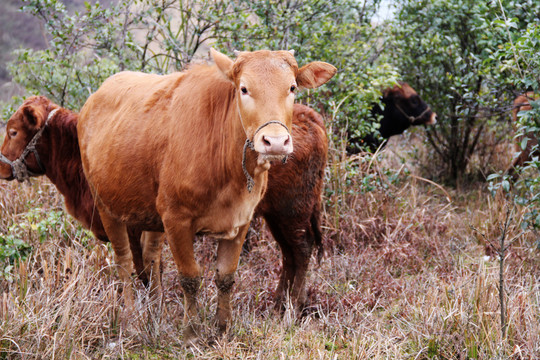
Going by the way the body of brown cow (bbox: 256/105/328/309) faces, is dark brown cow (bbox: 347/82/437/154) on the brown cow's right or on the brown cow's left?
on the brown cow's right

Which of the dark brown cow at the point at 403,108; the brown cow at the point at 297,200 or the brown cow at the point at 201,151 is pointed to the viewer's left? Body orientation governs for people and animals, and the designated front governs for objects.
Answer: the brown cow at the point at 297,200

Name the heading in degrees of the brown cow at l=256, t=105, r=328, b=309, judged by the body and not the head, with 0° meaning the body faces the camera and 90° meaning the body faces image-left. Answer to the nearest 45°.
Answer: approximately 90°

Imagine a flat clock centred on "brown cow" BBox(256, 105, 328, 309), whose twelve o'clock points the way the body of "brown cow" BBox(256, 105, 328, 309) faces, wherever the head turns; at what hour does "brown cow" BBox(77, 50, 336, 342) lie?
"brown cow" BBox(77, 50, 336, 342) is roughly at 10 o'clock from "brown cow" BBox(256, 105, 328, 309).

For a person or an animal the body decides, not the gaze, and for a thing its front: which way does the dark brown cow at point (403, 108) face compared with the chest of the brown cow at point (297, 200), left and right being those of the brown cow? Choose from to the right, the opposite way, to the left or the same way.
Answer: the opposite way

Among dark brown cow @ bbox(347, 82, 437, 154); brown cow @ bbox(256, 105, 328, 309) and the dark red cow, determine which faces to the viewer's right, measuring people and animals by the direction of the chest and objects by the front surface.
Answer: the dark brown cow

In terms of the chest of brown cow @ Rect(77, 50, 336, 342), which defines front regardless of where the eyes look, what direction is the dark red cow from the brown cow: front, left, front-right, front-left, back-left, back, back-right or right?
back

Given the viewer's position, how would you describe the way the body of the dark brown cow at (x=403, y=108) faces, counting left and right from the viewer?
facing to the right of the viewer

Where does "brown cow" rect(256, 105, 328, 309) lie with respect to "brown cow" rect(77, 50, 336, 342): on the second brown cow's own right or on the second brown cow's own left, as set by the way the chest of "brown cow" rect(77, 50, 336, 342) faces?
on the second brown cow's own left

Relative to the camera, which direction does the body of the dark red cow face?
to the viewer's left

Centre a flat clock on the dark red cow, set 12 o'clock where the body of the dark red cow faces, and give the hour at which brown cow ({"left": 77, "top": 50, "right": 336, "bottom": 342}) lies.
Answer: The brown cow is roughly at 8 o'clock from the dark red cow.
